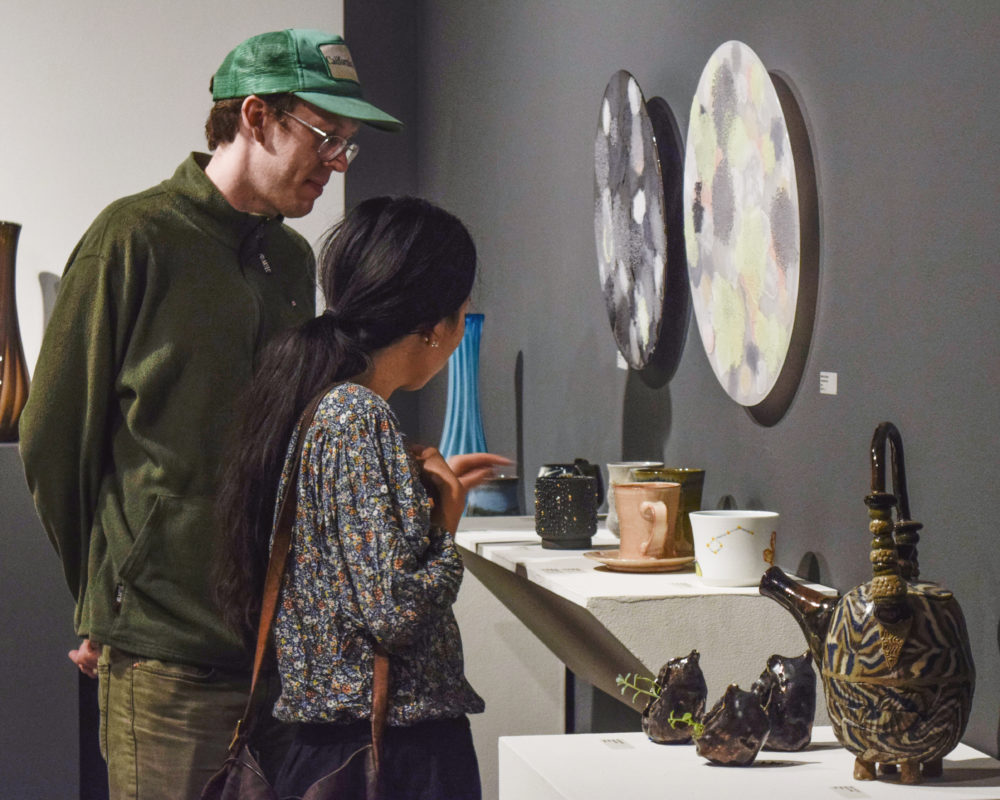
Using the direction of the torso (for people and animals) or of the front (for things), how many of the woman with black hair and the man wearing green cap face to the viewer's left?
0

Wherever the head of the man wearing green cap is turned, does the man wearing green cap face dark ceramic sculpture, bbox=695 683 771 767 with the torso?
yes

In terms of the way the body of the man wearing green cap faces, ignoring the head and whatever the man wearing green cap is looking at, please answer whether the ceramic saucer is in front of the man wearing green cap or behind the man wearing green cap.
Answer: in front

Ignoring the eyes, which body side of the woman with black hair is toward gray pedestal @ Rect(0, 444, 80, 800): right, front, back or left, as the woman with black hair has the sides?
left

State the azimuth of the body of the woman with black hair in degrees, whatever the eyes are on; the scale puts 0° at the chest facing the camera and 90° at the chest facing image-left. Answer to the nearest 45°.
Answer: approximately 225°

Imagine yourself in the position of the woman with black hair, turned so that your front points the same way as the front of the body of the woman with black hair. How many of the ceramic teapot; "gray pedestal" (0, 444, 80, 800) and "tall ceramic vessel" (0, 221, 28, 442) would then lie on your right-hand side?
1

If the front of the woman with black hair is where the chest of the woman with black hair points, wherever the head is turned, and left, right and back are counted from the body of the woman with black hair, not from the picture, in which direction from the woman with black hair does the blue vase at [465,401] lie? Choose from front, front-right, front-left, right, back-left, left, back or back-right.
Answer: front-left

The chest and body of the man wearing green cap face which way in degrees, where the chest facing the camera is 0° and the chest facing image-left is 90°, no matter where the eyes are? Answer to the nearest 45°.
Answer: approximately 315°

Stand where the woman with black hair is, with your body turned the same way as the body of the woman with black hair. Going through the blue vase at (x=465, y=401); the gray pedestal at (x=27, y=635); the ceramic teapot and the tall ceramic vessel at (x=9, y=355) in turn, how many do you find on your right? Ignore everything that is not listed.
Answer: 1

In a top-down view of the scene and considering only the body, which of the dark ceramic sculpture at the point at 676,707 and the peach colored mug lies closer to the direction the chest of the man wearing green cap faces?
the dark ceramic sculpture

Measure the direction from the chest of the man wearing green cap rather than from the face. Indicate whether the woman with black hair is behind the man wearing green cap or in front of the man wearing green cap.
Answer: in front

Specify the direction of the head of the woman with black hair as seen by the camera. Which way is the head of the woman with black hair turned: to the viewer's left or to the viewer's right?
to the viewer's right

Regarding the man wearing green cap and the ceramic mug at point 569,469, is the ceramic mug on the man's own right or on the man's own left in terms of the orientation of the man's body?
on the man's own left
